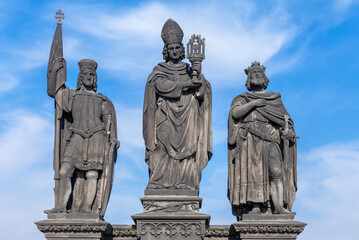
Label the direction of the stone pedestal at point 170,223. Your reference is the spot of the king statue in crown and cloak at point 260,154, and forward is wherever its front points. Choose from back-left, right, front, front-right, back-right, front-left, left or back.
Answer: right

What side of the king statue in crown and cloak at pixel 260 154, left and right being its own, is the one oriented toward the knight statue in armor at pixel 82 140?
right

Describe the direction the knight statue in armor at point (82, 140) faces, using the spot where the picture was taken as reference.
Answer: facing the viewer

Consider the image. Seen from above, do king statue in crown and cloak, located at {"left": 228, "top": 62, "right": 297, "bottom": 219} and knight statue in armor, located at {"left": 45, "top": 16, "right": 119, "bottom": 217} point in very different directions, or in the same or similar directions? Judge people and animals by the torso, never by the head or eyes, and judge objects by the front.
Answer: same or similar directions

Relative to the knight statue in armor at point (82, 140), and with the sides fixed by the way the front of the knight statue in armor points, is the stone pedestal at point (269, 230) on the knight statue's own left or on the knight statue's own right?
on the knight statue's own left

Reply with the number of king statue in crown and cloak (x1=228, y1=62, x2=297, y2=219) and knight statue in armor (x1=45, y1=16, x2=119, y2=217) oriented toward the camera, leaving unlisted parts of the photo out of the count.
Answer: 2

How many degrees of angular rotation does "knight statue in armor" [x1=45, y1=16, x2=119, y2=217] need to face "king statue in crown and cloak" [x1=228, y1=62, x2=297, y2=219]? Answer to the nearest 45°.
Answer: approximately 90° to its left

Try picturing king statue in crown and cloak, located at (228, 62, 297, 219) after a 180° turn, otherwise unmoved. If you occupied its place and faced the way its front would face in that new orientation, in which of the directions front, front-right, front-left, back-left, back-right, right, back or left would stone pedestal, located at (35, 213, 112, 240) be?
left

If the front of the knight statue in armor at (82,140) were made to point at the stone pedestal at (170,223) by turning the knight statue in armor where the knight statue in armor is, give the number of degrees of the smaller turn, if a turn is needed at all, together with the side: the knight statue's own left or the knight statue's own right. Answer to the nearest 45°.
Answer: approximately 90° to the knight statue's own left
